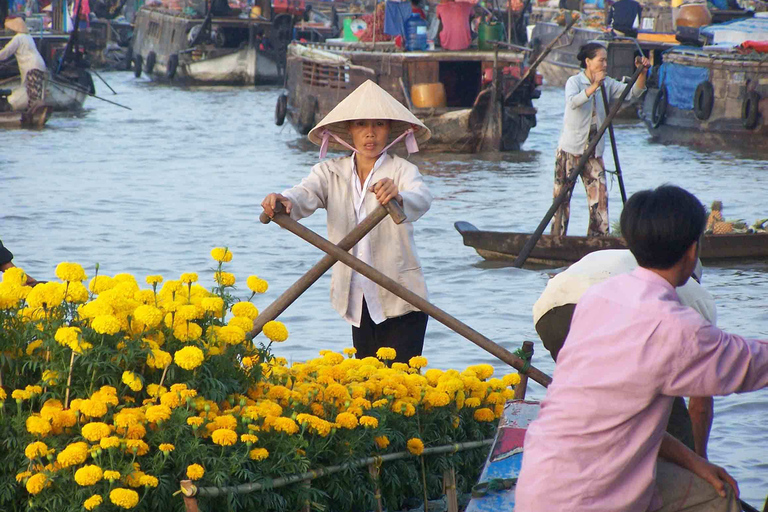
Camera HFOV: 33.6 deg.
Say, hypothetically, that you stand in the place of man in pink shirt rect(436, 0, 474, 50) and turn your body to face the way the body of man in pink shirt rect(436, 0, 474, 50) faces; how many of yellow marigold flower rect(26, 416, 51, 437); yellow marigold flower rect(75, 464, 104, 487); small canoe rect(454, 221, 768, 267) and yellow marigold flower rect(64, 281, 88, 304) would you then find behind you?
4

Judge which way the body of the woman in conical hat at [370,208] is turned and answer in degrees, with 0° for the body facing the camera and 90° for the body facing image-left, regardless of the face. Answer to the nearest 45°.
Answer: approximately 0°

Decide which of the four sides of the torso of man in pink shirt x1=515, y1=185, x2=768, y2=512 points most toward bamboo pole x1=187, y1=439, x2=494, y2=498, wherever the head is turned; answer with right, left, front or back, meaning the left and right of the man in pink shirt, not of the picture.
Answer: left

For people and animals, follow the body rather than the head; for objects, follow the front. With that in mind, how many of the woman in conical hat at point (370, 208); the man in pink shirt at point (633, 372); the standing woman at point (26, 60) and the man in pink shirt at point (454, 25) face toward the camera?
1

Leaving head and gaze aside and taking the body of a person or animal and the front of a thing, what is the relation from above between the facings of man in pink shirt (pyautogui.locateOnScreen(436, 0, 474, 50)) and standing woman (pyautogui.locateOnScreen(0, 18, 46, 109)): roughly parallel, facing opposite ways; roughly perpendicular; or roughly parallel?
roughly perpendicular

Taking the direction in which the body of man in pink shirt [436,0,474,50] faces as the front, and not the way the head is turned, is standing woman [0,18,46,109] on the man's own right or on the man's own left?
on the man's own left

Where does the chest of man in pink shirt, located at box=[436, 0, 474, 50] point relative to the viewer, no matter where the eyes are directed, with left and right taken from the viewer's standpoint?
facing away from the viewer

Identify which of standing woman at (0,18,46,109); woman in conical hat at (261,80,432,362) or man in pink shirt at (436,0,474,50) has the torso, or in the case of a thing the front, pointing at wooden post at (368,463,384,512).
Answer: the woman in conical hat

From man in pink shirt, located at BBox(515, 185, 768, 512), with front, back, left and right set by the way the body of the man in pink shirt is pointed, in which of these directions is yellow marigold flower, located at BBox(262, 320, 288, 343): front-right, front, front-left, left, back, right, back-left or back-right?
left

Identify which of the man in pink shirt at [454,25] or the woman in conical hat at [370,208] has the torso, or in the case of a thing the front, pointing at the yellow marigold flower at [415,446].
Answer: the woman in conical hat
